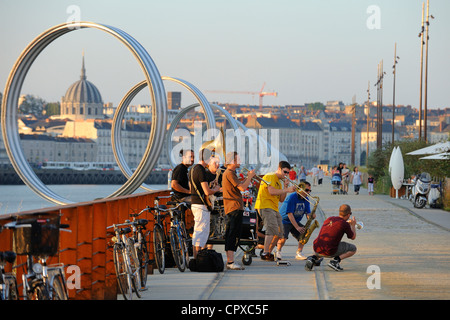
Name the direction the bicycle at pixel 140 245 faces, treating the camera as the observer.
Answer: facing away from the viewer

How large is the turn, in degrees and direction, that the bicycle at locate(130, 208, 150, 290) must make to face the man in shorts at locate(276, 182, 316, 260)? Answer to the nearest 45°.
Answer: approximately 45° to its right

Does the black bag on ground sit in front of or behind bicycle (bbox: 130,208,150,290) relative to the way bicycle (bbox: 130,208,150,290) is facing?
in front

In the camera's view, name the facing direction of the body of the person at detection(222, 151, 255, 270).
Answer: to the viewer's right

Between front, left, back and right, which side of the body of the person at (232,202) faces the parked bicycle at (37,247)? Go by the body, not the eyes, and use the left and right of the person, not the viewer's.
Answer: right

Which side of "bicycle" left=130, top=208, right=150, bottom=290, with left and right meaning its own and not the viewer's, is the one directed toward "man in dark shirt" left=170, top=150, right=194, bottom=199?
front
